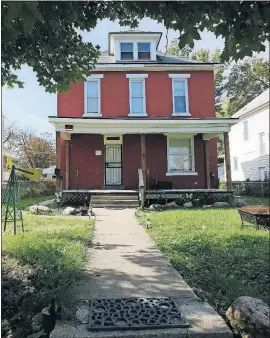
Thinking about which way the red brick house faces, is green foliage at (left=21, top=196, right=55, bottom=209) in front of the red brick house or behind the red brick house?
in front

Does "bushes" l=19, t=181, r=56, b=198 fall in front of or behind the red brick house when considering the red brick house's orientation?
in front

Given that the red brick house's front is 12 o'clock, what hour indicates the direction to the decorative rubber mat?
The decorative rubber mat is roughly at 12 o'clock from the red brick house.

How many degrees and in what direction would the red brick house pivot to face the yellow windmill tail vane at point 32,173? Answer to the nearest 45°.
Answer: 0° — it already faces it

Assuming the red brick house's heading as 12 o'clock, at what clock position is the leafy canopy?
The leafy canopy is roughly at 12 o'clock from the red brick house.
